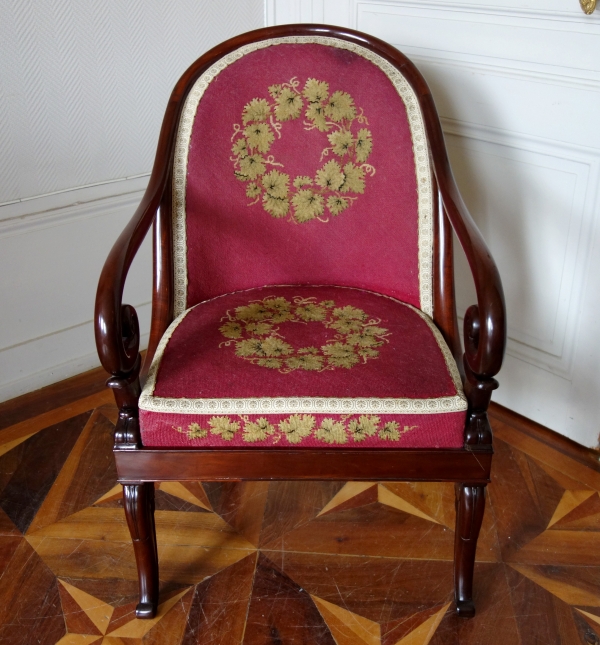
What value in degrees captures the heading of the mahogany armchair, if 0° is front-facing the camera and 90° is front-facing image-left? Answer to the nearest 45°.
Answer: approximately 0°
